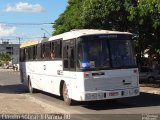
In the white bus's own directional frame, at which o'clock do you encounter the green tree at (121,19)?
The green tree is roughly at 8 o'clock from the white bus.

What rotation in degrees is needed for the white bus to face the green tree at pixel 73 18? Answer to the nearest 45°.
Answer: approximately 135° to its left

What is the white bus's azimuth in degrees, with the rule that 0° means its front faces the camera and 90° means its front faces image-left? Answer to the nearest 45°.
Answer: approximately 315°

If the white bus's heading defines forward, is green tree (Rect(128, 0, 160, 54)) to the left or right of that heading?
on its left
